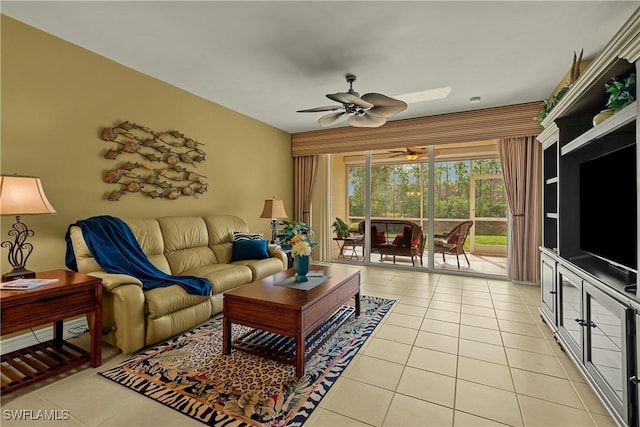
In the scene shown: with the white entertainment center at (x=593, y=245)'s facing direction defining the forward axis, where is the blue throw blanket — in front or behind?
in front

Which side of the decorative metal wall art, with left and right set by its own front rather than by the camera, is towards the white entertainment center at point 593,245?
front

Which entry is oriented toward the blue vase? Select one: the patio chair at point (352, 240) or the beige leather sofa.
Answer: the beige leather sofa

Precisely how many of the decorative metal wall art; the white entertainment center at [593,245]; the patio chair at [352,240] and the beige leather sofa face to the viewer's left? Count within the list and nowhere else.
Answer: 1

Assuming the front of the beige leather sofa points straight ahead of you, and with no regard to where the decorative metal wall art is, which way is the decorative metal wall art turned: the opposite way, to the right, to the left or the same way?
the same way

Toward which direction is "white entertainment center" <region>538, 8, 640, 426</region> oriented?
to the viewer's left

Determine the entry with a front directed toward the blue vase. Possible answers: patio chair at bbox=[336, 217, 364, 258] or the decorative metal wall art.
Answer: the decorative metal wall art

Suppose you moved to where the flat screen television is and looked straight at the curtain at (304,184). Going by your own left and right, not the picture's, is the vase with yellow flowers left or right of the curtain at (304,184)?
left

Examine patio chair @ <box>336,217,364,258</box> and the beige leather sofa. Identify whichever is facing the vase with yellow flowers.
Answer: the beige leather sofa

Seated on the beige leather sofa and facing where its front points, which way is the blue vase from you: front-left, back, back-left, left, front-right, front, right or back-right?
front

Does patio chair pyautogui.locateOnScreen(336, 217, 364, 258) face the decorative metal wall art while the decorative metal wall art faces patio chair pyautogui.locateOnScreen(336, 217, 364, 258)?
no

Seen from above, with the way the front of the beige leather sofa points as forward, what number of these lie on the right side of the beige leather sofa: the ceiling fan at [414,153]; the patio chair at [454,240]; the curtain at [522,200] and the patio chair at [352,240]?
0

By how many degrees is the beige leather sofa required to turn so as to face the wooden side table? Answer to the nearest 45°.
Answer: approximately 90° to its right

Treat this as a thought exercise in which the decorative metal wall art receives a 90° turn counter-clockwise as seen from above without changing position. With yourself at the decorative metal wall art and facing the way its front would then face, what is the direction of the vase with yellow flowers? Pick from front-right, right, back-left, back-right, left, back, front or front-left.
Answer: right

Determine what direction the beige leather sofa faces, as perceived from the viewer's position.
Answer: facing the viewer and to the right of the viewer

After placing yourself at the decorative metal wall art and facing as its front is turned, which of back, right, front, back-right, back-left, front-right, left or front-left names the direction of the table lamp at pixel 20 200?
right
